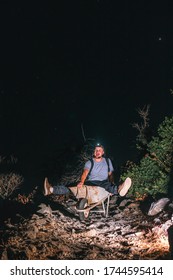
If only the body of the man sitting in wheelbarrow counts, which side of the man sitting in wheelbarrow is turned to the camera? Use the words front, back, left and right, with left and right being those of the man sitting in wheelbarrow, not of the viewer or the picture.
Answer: front

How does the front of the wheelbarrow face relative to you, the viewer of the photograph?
facing the viewer and to the left of the viewer

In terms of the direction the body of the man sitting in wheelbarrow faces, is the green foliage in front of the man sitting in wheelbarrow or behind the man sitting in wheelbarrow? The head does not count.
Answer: behind

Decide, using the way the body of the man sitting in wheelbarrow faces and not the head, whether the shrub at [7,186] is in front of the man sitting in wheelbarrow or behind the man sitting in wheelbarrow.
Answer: behind
